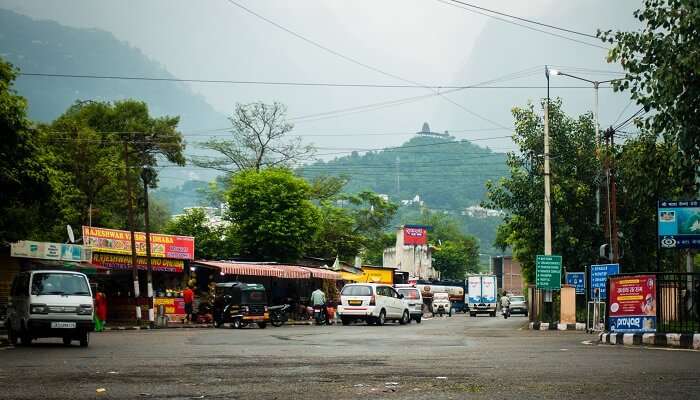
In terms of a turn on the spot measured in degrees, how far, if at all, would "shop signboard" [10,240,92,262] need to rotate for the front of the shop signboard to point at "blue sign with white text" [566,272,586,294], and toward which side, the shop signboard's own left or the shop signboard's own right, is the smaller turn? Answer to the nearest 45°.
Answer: approximately 90° to the shop signboard's own left

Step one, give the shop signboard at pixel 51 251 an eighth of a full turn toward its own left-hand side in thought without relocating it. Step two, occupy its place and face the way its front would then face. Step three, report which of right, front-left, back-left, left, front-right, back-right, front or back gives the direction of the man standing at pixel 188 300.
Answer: left

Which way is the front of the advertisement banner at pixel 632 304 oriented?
toward the camera

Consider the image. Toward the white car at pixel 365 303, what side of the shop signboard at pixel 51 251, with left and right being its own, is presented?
left

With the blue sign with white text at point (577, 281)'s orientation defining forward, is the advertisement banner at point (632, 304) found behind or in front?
in front

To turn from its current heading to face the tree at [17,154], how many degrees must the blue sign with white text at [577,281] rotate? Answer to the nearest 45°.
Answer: approximately 45° to its right

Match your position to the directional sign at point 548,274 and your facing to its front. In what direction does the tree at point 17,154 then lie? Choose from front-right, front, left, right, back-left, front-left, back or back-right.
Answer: front-right

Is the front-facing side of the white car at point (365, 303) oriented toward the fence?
no

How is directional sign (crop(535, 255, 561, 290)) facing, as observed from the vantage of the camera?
facing the viewer

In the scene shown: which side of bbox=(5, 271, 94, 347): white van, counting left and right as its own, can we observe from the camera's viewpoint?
front

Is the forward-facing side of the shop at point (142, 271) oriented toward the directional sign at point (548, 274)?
no

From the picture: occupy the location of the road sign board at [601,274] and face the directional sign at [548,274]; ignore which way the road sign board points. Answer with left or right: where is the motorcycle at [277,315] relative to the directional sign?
left
